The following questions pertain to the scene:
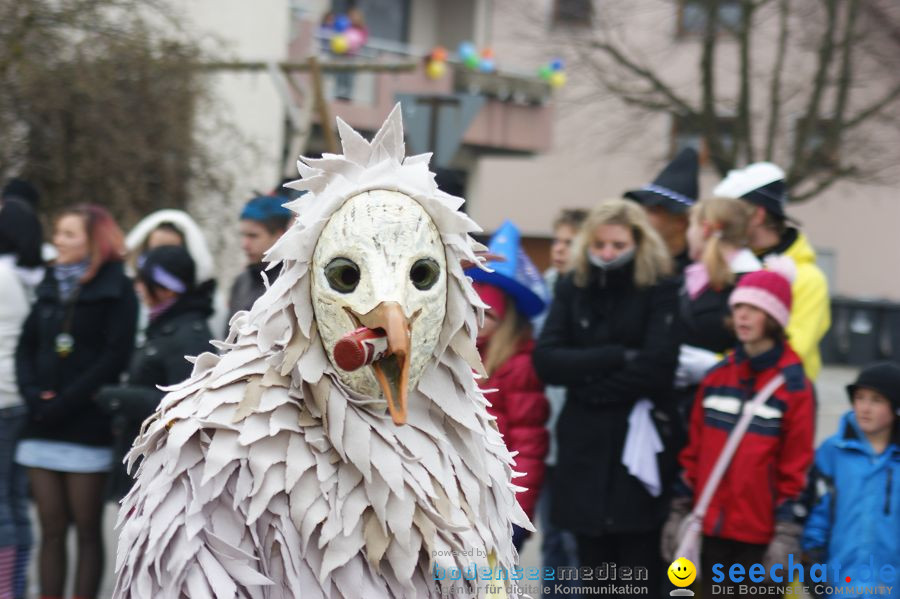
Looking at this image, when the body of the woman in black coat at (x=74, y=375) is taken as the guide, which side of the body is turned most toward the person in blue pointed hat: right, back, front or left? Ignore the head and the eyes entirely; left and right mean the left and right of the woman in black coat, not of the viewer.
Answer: left

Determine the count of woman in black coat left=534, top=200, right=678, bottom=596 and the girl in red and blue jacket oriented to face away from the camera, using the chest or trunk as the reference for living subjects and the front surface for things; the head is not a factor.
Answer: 0

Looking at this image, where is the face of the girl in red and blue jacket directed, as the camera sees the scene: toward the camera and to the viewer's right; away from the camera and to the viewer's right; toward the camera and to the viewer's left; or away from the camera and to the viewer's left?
toward the camera and to the viewer's left

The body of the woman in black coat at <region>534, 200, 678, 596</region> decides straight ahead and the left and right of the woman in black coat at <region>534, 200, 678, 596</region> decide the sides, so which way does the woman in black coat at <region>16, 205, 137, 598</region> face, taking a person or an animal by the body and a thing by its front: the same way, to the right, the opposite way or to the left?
the same way

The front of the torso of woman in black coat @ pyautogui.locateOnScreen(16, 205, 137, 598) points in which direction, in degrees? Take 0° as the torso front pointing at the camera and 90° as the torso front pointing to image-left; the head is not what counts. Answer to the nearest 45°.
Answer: approximately 45°

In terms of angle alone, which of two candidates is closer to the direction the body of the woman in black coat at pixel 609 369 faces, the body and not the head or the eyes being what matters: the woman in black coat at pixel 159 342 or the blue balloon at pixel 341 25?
the woman in black coat

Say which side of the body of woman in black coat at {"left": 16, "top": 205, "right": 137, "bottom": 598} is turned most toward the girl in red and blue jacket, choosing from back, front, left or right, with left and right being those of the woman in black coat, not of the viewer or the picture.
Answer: left

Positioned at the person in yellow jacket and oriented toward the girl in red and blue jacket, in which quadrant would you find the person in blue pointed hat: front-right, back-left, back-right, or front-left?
front-right

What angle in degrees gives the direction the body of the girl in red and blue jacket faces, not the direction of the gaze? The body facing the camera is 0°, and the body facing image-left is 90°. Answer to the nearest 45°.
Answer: approximately 45°

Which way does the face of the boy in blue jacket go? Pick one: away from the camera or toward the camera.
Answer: toward the camera

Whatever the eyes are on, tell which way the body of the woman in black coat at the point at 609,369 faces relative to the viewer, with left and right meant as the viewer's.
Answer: facing the viewer

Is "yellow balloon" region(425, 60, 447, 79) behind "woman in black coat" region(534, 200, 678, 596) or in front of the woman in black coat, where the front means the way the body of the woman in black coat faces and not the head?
behind

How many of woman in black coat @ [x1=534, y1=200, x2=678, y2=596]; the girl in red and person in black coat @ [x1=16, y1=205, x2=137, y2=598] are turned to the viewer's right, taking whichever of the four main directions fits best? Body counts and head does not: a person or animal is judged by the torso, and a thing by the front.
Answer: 0
